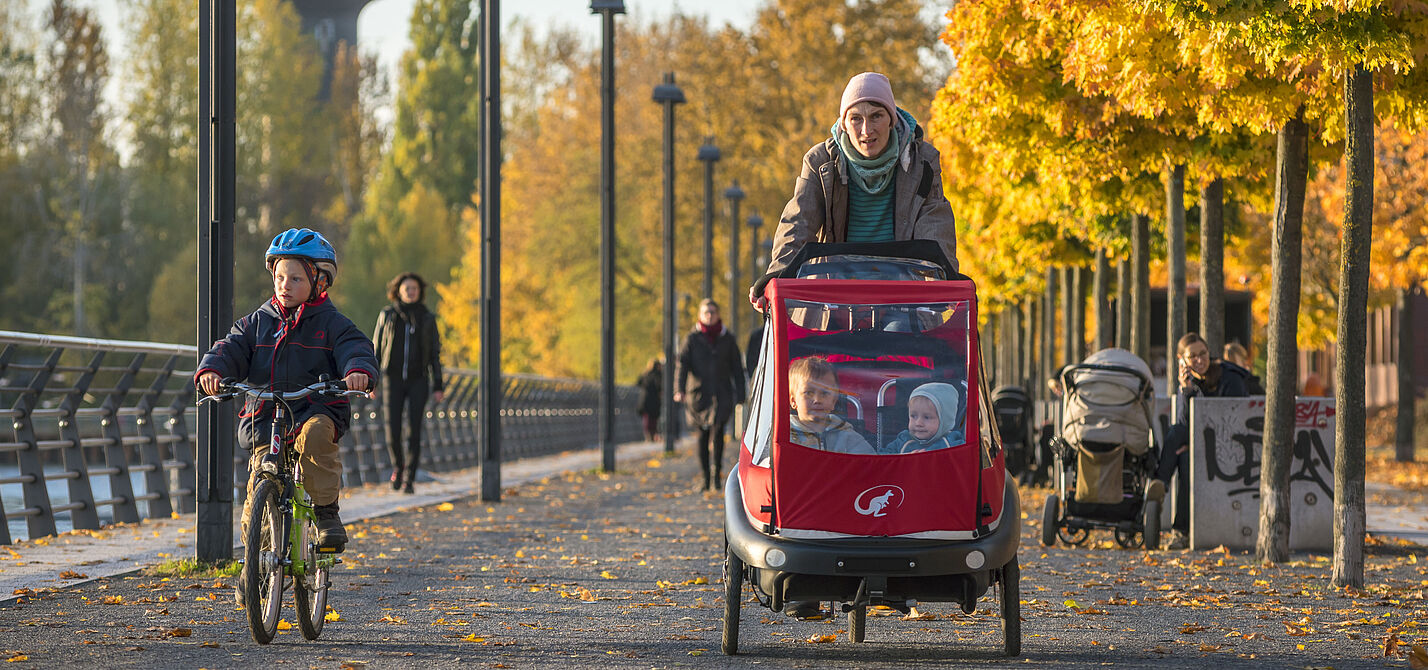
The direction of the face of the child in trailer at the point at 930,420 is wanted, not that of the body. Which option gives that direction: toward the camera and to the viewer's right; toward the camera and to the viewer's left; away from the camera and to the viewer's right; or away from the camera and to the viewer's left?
toward the camera and to the viewer's left

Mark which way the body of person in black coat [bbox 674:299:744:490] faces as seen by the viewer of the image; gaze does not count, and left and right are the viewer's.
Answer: facing the viewer

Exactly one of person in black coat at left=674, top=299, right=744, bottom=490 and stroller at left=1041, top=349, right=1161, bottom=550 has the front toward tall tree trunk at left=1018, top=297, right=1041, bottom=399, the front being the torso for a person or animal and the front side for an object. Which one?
the stroller

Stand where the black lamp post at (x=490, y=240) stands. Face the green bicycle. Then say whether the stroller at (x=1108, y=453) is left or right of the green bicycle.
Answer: left

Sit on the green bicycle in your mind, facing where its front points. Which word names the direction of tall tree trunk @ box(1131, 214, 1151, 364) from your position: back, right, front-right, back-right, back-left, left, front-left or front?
back-left

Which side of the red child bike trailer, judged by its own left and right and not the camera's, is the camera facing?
front

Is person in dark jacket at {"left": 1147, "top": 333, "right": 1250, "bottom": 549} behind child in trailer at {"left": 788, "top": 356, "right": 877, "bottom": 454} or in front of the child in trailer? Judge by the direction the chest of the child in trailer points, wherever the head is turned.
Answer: behind

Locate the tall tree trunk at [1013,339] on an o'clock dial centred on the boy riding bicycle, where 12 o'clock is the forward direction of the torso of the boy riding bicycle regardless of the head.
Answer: The tall tree trunk is roughly at 7 o'clock from the boy riding bicycle.

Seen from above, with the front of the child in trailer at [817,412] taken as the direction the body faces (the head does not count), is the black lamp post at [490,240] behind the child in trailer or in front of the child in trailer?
behind
